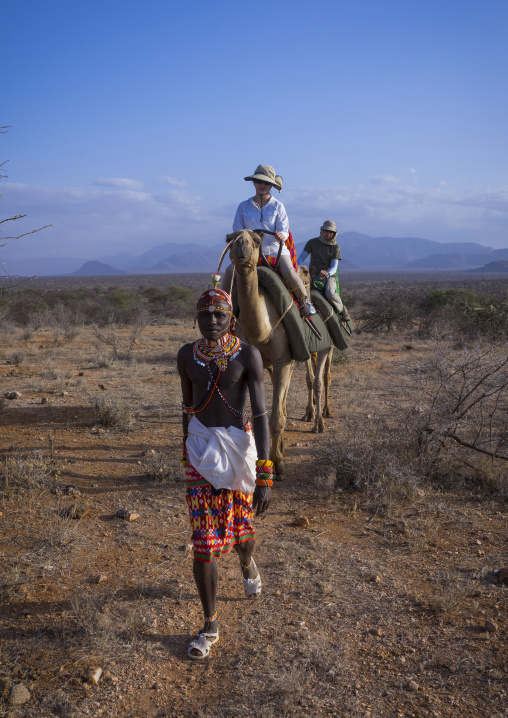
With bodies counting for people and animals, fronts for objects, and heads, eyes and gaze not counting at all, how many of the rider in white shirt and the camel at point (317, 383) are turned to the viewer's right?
0

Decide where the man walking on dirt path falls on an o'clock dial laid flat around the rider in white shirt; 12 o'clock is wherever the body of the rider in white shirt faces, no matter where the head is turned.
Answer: The man walking on dirt path is roughly at 12 o'clock from the rider in white shirt.

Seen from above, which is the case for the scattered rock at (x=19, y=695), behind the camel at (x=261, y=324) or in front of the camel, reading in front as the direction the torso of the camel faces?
in front

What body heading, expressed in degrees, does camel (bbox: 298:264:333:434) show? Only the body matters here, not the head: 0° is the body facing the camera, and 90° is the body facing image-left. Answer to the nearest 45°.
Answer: approximately 45°

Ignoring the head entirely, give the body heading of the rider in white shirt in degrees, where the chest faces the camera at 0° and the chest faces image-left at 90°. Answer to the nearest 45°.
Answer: approximately 0°

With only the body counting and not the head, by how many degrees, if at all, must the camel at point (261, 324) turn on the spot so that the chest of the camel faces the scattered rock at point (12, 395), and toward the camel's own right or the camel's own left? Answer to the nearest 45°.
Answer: approximately 90° to the camel's own right

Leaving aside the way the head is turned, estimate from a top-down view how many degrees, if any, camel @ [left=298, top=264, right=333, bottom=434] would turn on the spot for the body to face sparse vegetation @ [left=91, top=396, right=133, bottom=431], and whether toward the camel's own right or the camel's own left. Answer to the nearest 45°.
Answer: approximately 45° to the camel's own right

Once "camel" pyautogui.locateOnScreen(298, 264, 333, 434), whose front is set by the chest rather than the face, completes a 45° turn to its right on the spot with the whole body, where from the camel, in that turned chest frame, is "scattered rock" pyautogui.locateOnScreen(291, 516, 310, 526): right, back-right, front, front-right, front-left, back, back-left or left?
left
